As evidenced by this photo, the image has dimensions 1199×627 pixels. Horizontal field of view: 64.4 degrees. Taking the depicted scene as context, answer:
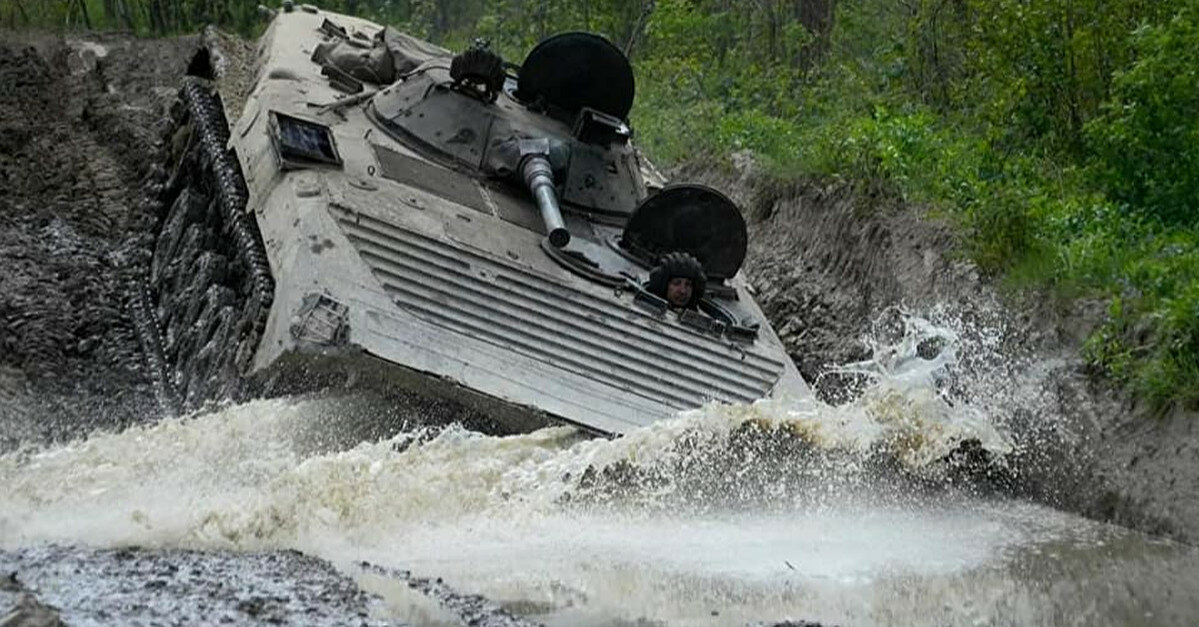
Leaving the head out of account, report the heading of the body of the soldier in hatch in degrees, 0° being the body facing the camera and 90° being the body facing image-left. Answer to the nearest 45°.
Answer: approximately 315°

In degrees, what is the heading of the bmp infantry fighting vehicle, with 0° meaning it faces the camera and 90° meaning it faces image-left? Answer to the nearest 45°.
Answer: approximately 315°
